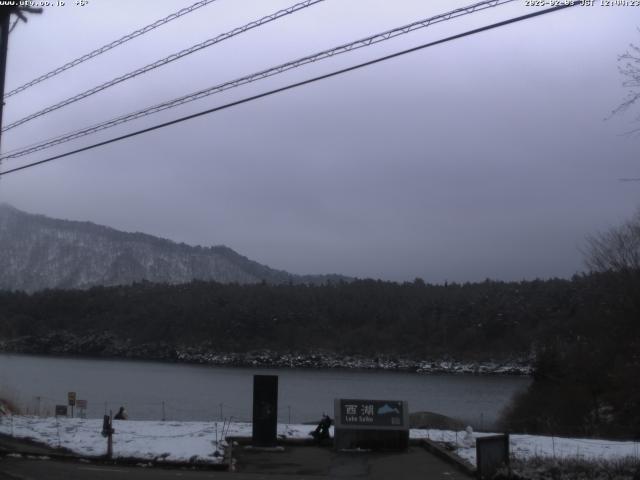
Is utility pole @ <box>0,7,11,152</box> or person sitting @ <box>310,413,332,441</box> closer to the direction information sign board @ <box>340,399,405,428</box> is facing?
the utility pole

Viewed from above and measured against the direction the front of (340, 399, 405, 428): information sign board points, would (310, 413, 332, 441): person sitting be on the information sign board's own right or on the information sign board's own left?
on the information sign board's own right

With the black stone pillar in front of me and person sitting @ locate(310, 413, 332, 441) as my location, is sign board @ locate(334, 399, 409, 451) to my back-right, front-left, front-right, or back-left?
back-left

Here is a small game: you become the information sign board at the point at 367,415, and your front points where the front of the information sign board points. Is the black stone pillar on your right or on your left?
on your right

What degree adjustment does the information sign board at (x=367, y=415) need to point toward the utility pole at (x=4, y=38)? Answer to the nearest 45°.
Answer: approximately 45° to its right

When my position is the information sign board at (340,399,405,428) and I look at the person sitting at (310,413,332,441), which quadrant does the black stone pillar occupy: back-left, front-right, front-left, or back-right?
front-left

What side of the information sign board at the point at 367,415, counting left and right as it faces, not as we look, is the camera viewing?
front
